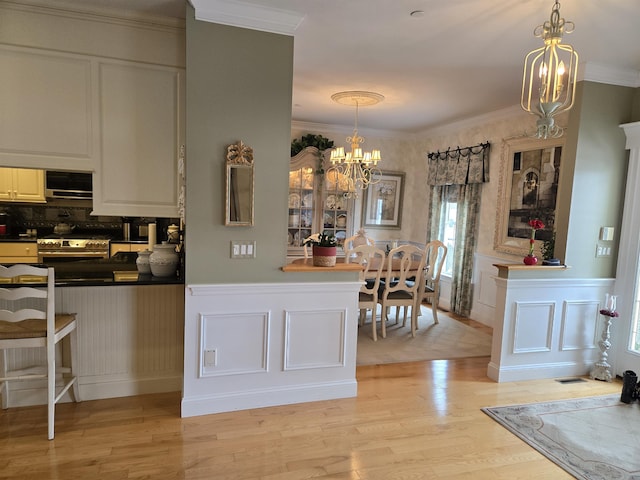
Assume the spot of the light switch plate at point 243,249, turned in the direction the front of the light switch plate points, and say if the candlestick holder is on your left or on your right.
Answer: on your left

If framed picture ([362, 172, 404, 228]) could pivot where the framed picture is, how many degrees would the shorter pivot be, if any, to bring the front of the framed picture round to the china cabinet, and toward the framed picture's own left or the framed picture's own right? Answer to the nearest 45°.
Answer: approximately 45° to the framed picture's own right

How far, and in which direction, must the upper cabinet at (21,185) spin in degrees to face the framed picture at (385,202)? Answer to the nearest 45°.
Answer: approximately 90° to its left

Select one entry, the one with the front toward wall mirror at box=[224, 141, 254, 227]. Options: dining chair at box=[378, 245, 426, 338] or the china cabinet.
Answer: the china cabinet

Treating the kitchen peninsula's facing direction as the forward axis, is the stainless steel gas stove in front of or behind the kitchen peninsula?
behind

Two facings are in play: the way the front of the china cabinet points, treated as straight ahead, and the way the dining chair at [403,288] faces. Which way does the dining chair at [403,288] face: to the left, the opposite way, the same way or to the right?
the opposite way

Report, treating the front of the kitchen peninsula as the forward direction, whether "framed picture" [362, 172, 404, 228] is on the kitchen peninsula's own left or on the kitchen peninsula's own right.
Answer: on the kitchen peninsula's own left

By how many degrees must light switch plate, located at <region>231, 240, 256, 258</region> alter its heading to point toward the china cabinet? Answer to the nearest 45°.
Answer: approximately 180°
